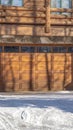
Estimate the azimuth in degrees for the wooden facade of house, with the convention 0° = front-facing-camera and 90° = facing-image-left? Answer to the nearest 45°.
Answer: approximately 0°
